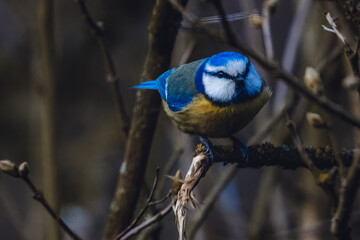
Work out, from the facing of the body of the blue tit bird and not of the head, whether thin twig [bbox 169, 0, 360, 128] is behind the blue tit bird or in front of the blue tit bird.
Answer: in front

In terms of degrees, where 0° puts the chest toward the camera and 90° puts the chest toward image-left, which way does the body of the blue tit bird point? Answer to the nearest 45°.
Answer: approximately 315°

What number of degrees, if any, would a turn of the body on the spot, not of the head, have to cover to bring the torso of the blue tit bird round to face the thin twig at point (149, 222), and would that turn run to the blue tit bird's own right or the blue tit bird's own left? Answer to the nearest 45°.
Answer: approximately 90° to the blue tit bird's own right

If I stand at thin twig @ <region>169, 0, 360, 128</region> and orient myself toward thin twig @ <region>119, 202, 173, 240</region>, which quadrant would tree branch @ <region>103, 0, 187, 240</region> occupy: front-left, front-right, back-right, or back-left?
front-right
